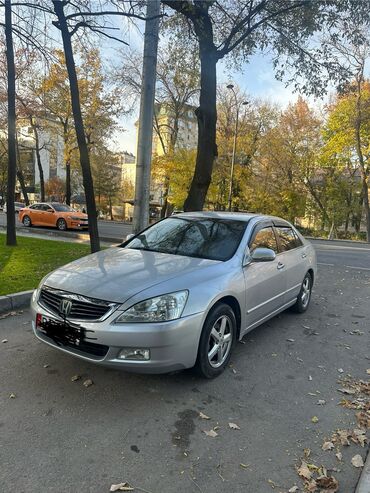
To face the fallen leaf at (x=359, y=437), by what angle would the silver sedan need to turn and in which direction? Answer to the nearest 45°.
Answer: approximately 90° to its left

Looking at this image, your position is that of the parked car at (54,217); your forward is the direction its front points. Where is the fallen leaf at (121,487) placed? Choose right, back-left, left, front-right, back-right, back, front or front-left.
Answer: front-right

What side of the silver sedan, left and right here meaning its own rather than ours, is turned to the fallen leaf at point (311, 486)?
left

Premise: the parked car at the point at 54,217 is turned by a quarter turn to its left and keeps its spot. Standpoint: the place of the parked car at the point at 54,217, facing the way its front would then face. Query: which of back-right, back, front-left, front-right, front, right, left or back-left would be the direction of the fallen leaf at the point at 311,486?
back-right

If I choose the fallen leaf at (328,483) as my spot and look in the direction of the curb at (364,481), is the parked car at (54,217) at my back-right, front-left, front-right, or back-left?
back-left

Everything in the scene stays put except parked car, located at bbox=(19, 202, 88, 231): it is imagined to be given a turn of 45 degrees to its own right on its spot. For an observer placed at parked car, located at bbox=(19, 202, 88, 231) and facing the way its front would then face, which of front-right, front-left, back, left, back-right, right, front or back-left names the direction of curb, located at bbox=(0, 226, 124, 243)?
front

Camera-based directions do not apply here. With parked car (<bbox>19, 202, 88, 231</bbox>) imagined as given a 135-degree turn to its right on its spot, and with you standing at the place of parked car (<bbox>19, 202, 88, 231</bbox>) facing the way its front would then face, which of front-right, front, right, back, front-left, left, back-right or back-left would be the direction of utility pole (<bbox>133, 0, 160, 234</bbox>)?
left

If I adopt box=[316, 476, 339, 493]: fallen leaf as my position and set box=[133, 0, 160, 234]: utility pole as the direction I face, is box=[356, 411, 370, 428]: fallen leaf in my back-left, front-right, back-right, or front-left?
front-right

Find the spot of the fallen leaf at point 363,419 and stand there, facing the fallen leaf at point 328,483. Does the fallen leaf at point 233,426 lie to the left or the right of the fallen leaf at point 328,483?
right

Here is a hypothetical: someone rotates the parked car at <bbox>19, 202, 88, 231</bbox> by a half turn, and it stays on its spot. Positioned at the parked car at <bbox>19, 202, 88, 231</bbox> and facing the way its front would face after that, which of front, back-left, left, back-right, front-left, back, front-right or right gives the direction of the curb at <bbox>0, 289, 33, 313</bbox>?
back-left

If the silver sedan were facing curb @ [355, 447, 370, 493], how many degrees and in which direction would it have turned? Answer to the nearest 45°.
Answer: approximately 90° to its left

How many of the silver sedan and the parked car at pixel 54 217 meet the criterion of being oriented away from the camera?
0

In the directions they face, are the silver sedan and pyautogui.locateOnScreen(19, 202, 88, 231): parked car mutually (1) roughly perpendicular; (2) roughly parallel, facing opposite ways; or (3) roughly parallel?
roughly perpendicular

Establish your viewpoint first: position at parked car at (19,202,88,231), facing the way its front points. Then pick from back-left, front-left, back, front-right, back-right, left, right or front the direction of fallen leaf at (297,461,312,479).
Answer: front-right

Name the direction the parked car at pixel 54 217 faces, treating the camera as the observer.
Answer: facing the viewer and to the right of the viewer

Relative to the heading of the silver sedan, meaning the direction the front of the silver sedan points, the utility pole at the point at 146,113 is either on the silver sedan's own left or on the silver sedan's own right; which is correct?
on the silver sedan's own right

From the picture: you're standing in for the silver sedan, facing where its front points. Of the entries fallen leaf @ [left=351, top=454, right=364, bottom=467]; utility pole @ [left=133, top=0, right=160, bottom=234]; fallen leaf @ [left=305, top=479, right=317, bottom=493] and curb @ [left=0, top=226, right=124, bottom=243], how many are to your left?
2

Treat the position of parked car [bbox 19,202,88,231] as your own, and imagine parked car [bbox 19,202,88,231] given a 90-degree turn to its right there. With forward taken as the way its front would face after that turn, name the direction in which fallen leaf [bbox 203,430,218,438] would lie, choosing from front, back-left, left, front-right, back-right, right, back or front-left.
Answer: front-left

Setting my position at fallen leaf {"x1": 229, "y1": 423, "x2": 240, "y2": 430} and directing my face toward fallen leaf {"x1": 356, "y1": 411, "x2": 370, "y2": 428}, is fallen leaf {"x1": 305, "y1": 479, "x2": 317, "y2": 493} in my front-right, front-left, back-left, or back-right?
front-right
